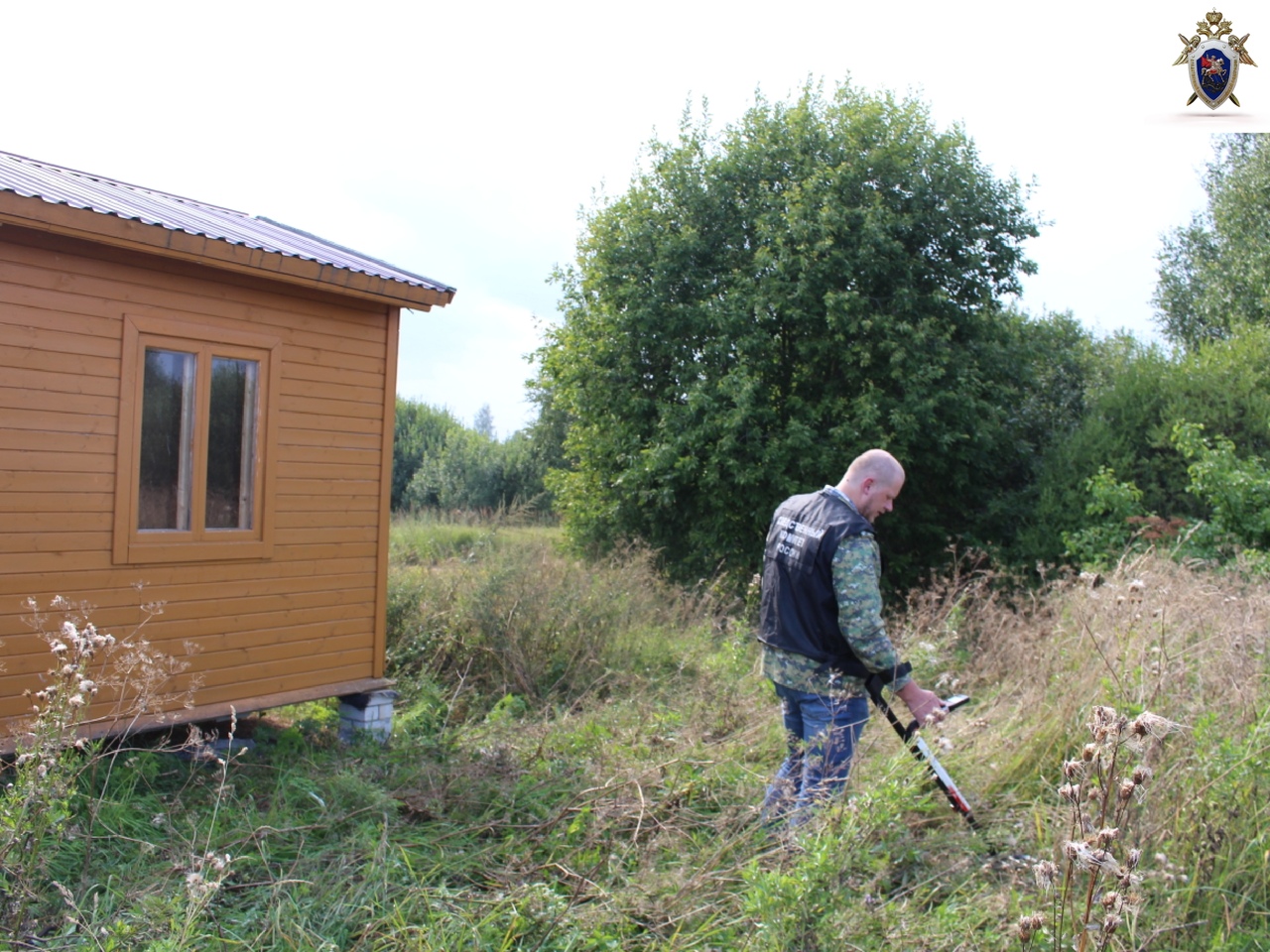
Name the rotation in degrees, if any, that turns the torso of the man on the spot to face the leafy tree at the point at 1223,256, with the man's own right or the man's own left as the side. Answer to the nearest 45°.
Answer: approximately 45° to the man's own left

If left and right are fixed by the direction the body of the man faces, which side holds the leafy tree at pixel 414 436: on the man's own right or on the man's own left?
on the man's own left

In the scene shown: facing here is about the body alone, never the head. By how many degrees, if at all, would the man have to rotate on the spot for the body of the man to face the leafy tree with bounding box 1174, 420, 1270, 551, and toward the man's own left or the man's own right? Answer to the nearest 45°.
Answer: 0° — they already face it

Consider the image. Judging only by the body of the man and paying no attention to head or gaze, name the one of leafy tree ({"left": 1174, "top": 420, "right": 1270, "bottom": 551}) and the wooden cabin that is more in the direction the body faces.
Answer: the leafy tree

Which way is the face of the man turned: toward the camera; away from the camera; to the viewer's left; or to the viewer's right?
to the viewer's right

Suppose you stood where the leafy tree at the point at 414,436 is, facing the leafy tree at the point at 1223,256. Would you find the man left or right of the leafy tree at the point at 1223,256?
right

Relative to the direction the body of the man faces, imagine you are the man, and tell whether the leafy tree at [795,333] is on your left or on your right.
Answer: on your left

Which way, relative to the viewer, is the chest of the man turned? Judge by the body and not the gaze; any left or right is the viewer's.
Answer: facing away from the viewer and to the right of the viewer
